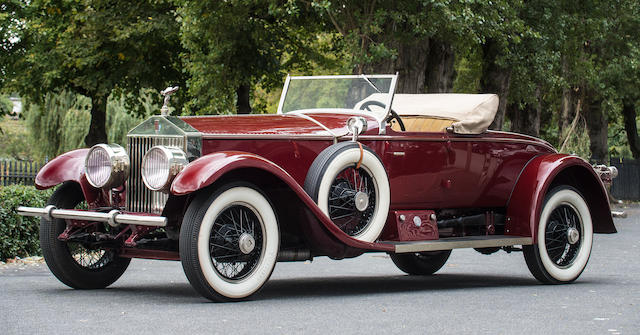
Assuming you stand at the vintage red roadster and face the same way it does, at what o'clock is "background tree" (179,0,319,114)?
The background tree is roughly at 4 o'clock from the vintage red roadster.

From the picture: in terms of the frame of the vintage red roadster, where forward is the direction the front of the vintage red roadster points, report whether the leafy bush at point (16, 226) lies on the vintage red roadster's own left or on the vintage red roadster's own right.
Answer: on the vintage red roadster's own right

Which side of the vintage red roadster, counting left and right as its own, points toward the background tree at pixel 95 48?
right

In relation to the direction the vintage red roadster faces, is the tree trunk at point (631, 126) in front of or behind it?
behind

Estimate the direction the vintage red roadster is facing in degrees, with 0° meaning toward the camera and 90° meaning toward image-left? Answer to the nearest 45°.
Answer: approximately 45°
